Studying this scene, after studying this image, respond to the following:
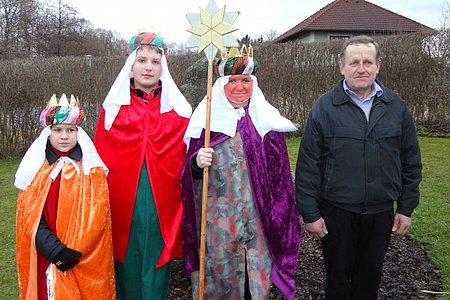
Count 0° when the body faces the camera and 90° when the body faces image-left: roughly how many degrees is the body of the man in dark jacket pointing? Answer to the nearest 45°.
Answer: approximately 0°

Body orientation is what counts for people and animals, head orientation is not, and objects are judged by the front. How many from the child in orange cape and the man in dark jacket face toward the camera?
2

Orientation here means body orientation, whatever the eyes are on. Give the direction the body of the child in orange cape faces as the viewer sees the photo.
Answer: toward the camera

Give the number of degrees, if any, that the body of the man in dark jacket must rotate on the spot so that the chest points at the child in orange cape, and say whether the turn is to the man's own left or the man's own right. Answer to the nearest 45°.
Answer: approximately 90° to the man's own right

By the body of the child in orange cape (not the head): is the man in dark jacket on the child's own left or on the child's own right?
on the child's own left
